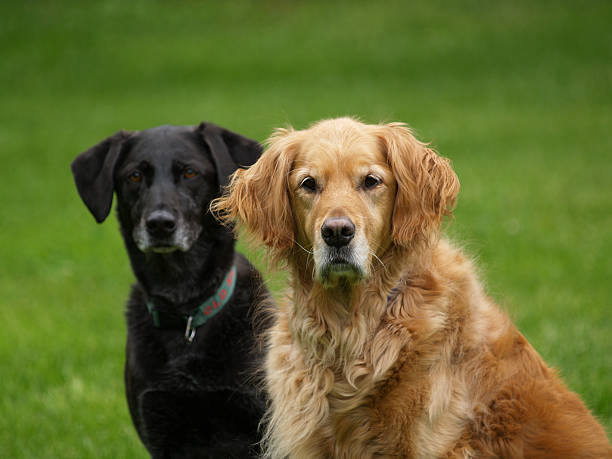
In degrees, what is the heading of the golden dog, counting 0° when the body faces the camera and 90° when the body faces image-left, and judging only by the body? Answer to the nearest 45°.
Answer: approximately 45°

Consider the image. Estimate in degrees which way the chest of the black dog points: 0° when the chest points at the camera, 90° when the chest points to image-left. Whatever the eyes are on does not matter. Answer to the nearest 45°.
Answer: approximately 0°
